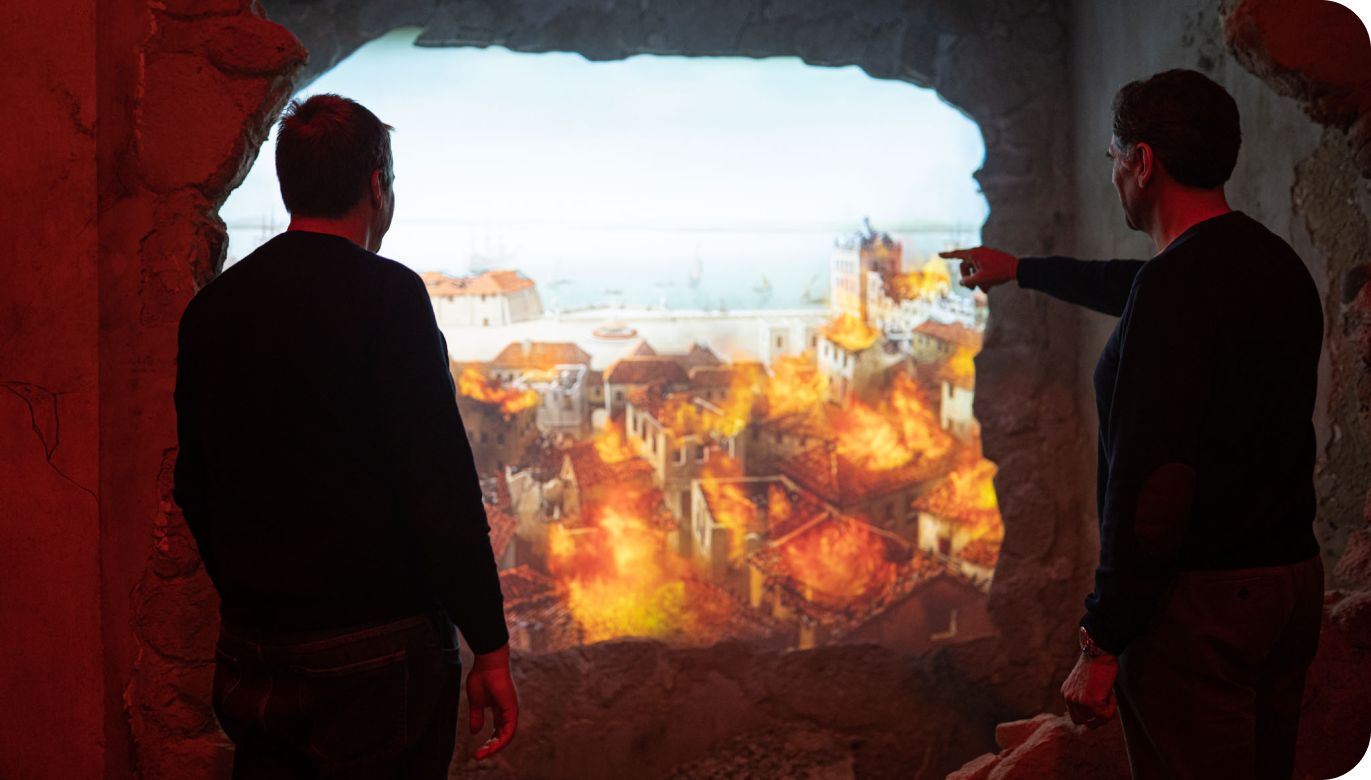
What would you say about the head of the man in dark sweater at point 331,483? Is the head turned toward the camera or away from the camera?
away from the camera

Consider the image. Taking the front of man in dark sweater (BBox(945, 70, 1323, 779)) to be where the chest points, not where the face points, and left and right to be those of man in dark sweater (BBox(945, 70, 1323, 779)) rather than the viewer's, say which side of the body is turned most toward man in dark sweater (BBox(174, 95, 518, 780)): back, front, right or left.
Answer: left

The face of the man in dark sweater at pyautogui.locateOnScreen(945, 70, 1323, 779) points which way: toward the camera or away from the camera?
away from the camera

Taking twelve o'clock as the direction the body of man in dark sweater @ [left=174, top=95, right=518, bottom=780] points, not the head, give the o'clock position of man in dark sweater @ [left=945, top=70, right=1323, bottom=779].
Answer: man in dark sweater @ [left=945, top=70, right=1323, bottom=779] is roughly at 2 o'clock from man in dark sweater @ [left=174, top=95, right=518, bottom=780].

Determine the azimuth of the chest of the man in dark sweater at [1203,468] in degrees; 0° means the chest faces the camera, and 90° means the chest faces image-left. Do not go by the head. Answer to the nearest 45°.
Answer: approximately 135°

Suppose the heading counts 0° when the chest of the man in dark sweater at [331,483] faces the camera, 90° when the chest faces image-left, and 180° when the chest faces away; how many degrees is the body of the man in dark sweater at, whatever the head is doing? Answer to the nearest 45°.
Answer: approximately 225°
